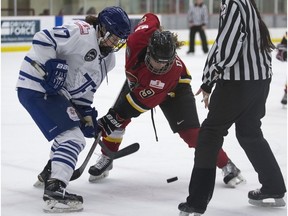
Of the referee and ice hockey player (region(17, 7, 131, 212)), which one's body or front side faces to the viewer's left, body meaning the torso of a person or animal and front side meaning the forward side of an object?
the referee

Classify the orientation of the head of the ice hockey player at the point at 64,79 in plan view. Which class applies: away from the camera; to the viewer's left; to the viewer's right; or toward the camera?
to the viewer's right

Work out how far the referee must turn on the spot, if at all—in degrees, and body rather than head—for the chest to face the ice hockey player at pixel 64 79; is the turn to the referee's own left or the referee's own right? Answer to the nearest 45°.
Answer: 0° — they already face them

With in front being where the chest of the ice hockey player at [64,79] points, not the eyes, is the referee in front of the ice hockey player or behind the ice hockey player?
in front

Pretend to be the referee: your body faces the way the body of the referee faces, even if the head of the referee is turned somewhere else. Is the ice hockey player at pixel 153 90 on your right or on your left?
on your right

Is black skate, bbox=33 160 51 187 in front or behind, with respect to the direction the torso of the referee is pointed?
in front

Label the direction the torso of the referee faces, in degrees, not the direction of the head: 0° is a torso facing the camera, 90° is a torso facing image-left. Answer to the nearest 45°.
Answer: approximately 90°

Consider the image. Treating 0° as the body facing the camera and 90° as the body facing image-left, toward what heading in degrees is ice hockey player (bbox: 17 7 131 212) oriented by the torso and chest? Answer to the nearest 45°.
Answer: approximately 315°
